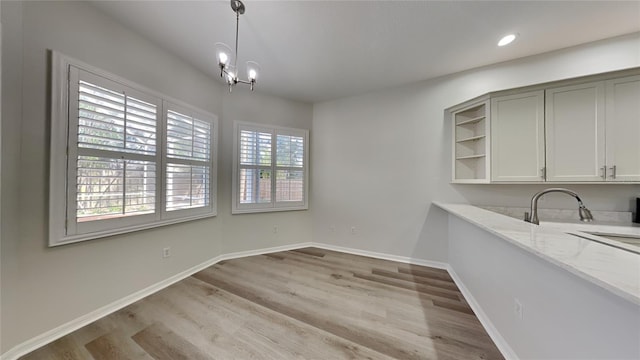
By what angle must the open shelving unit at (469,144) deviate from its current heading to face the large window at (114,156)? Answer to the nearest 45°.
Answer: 0° — it already faces it

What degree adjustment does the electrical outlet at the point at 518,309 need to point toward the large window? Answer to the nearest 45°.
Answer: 0° — it already faces it

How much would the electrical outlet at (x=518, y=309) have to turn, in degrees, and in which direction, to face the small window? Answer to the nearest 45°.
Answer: approximately 45° to its right

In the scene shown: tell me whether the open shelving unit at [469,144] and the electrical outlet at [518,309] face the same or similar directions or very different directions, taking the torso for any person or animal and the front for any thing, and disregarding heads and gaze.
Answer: same or similar directions

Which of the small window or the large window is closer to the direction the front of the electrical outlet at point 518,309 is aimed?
the large window

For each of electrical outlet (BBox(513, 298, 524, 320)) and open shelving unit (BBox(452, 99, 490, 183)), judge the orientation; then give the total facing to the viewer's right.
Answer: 0

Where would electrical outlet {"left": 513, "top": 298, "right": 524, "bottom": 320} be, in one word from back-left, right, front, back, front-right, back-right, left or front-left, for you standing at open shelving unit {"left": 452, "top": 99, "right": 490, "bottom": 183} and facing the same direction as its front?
front-left

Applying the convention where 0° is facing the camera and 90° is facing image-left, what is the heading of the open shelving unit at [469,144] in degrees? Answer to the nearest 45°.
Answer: approximately 45°
